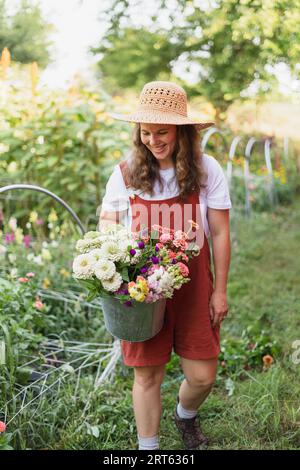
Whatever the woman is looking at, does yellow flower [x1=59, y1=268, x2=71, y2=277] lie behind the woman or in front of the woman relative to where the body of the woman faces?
behind

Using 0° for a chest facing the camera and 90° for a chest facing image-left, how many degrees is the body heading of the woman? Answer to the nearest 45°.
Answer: approximately 0°

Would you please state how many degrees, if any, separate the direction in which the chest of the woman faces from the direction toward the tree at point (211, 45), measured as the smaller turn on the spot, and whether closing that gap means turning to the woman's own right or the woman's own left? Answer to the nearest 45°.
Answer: approximately 180°

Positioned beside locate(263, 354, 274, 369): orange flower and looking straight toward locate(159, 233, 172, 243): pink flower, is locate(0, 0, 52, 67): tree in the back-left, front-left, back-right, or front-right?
back-right

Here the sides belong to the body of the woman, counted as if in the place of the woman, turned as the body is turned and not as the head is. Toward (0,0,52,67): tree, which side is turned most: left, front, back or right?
back

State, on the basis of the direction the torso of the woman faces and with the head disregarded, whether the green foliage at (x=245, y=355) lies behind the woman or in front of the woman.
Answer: behind

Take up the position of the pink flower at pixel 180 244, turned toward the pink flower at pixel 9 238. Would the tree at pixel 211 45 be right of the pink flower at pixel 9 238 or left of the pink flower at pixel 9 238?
right

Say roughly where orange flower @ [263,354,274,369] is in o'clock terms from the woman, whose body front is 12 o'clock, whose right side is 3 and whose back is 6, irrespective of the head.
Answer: The orange flower is roughly at 7 o'clock from the woman.

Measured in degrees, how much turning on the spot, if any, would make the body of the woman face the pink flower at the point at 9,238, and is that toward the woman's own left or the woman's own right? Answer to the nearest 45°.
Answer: approximately 135° to the woman's own right
